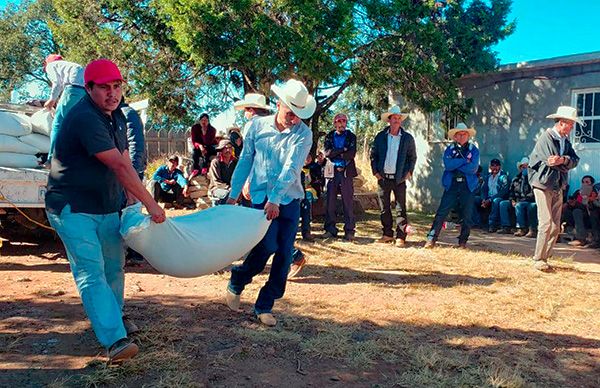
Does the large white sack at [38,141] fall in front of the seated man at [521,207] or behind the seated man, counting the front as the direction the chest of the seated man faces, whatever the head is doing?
in front

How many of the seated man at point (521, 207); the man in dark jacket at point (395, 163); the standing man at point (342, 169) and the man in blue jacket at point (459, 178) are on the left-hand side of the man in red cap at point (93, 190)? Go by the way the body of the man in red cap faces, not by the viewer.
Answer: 4

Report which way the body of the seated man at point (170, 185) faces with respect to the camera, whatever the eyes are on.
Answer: toward the camera

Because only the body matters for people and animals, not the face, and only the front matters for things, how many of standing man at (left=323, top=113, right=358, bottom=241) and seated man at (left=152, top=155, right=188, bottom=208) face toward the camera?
2

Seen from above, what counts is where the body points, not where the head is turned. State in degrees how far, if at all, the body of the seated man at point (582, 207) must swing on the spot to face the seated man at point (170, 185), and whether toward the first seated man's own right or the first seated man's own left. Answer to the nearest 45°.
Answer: approximately 45° to the first seated man's own right

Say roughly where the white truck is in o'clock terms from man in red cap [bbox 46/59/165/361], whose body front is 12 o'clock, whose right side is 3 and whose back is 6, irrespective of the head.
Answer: The white truck is roughly at 7 o'clock from the man in red cap.

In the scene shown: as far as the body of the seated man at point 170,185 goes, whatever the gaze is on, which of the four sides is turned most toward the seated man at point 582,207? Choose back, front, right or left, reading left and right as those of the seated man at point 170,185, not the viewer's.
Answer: left

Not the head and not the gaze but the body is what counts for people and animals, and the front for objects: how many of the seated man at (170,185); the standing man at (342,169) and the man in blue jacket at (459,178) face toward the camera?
3

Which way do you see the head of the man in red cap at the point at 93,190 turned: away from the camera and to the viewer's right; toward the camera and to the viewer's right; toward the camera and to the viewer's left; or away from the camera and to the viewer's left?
toward the camera and to the viewer's right

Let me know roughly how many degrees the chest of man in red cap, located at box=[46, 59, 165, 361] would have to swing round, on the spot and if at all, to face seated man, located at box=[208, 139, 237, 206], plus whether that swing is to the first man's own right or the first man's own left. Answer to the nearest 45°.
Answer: approximately 135° to the first man's own left

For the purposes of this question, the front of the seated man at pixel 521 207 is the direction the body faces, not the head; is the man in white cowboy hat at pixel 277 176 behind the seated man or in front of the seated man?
in front

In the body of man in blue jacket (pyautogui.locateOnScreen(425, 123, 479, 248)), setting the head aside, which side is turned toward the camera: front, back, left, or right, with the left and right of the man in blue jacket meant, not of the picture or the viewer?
front

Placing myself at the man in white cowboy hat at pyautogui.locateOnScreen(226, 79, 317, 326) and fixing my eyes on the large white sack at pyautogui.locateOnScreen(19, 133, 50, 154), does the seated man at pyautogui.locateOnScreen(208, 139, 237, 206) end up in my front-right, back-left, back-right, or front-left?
front-right

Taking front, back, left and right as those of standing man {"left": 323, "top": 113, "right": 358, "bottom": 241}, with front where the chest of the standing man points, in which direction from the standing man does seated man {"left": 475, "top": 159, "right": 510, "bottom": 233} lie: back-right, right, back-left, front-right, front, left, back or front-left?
back-left
